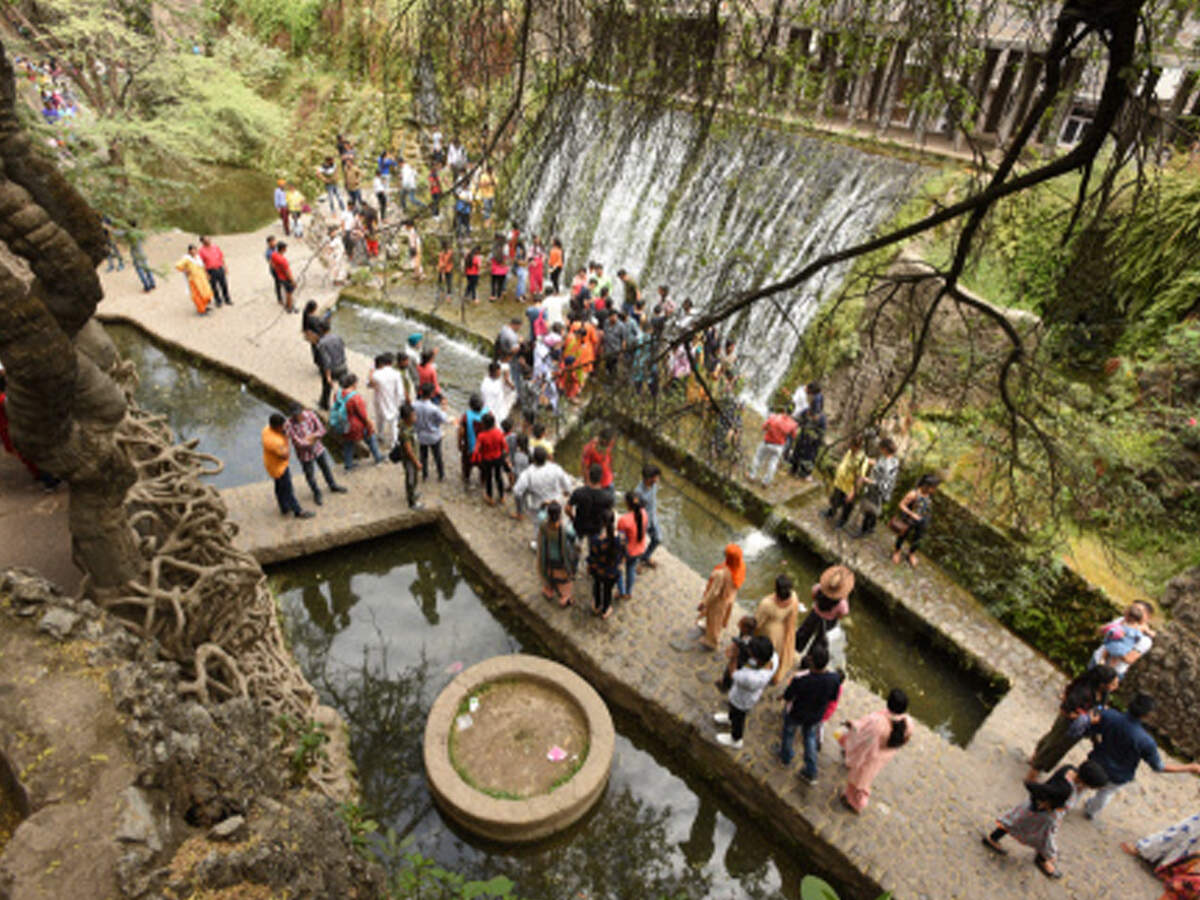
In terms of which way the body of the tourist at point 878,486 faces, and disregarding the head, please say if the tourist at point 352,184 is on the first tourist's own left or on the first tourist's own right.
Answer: on the first tourist's own right

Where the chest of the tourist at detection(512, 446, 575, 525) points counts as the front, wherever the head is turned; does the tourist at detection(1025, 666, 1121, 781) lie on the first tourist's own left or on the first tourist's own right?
on the first tourist's own right

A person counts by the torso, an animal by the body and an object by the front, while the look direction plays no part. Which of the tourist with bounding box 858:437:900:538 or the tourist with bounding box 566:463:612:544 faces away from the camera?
the tourist with bounding box 566:463:612:544

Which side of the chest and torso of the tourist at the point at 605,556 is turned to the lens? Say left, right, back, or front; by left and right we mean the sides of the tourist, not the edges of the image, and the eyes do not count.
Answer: back

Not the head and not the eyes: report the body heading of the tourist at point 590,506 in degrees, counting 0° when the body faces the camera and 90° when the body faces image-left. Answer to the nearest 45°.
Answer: approximately 180°

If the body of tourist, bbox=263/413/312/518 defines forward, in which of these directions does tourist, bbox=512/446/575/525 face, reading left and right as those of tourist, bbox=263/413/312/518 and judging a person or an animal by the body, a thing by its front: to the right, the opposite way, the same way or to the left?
to the left

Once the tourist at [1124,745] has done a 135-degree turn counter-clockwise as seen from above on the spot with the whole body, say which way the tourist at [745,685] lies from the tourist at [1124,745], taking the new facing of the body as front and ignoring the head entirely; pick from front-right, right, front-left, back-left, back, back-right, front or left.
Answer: front-left

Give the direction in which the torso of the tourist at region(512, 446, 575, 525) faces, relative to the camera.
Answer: away from the camera

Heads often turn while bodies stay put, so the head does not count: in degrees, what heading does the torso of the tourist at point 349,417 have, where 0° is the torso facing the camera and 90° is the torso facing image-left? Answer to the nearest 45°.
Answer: approximately 225°

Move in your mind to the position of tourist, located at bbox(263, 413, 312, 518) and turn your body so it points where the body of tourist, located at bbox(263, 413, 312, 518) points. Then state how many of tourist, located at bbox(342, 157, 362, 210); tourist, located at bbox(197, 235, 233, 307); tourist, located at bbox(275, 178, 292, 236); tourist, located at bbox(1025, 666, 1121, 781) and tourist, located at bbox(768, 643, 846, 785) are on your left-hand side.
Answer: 3

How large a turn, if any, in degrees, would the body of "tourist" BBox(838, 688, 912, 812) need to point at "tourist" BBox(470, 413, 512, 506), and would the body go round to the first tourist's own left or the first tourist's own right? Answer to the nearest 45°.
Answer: approximately 45° to the first tourist's own left

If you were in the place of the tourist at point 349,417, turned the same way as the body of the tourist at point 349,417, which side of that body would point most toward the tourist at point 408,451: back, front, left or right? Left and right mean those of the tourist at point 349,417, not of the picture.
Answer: right
